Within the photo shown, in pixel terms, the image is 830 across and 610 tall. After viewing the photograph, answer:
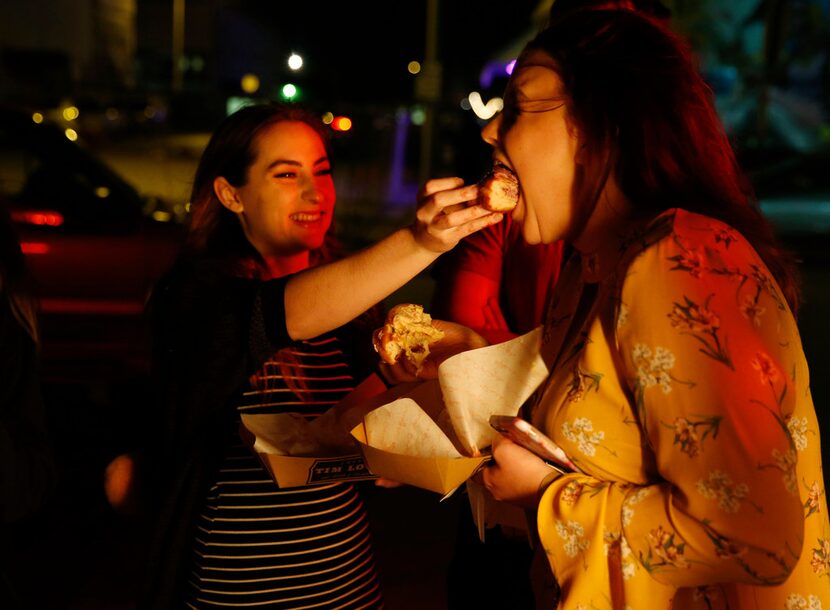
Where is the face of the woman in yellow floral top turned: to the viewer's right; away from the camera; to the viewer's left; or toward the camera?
to the viewer's left

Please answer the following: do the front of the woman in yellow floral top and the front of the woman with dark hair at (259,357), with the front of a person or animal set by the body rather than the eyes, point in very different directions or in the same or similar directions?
very different directions

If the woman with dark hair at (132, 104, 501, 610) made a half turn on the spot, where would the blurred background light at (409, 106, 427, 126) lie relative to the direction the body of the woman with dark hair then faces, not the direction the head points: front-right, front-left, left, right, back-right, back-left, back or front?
front-right

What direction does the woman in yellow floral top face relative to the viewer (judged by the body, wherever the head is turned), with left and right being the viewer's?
facing to the left of the viewer

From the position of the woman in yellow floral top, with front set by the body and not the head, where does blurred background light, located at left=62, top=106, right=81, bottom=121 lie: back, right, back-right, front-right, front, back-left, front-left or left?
front-right

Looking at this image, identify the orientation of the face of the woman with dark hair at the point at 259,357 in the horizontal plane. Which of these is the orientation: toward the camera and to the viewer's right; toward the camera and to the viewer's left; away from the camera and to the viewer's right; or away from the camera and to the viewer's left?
toward the camera and to the viewer's right

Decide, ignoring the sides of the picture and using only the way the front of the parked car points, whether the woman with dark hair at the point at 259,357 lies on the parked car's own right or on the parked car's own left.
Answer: on the parked car's own right

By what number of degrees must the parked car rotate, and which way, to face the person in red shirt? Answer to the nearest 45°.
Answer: approximately 90° to its right

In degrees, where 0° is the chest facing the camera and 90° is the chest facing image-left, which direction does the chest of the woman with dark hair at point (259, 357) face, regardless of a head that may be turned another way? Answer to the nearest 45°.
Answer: approximately 315°
